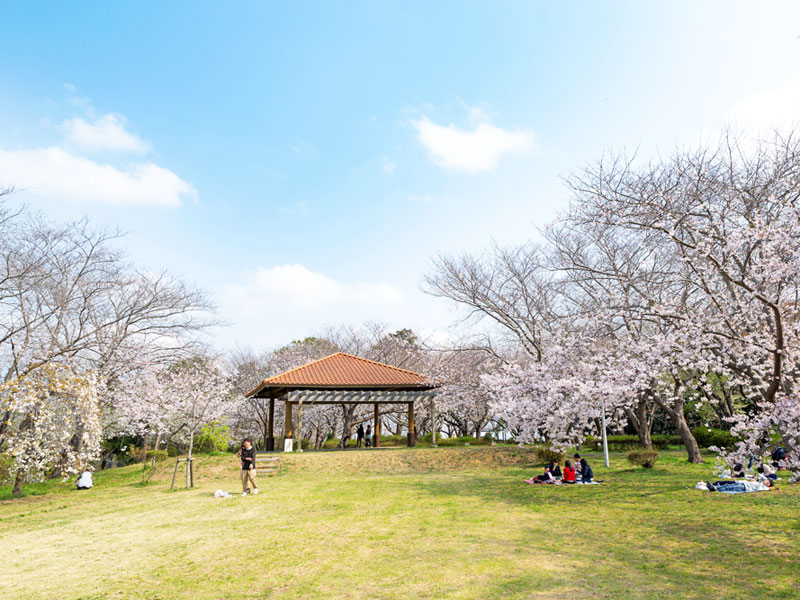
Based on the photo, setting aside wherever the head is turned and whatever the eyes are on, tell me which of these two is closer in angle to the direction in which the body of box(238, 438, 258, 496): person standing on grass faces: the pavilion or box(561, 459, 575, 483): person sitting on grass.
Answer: the person sitting on grass

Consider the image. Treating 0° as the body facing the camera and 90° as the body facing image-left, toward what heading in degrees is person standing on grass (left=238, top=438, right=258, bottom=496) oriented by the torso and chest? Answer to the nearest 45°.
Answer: approximately 0°

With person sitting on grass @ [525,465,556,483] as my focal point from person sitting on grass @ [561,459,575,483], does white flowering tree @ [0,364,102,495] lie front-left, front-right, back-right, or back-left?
front-left

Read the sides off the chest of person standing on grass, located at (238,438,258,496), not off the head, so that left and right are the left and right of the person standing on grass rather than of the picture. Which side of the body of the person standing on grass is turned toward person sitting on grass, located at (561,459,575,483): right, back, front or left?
left

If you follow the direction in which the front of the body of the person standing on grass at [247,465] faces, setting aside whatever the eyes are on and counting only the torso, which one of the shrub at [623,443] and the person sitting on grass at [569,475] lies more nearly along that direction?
the person sitting on grass

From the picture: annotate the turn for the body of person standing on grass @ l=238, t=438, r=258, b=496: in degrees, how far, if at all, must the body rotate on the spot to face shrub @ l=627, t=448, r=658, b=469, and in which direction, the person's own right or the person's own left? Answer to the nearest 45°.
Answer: approximately 90° to the person's own left

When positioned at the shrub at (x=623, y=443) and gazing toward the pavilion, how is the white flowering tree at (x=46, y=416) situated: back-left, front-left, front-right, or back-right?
front-left

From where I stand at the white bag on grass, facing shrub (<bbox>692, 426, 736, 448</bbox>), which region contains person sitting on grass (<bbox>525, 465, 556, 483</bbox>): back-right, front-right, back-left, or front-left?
front-right

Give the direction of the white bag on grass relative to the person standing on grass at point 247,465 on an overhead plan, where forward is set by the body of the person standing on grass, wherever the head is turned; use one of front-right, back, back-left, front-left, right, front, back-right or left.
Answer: back-right

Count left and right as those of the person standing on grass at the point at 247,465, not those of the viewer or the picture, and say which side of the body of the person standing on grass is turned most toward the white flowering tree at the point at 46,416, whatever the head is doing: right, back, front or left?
right

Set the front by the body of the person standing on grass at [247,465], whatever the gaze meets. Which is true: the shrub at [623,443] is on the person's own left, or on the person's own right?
on the person's own left
